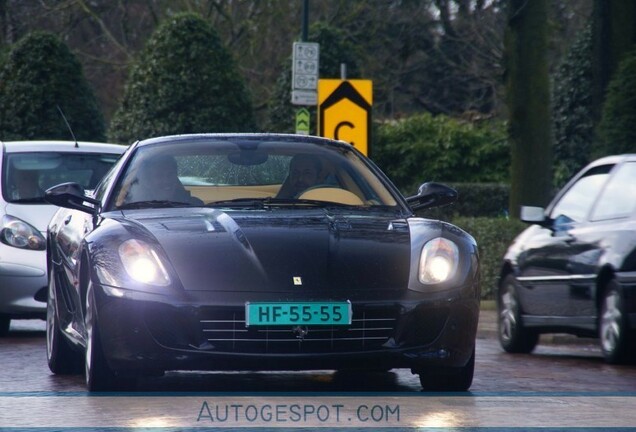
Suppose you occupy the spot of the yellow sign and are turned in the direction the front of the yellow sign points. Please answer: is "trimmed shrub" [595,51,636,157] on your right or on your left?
on your left

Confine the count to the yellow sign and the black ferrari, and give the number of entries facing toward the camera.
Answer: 2

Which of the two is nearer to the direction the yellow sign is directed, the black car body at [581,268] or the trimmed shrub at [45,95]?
the black car body

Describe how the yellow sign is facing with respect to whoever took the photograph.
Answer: facing the viewer

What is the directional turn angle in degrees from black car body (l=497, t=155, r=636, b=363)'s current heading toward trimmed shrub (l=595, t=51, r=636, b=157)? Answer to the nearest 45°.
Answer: approximately 45° to its right

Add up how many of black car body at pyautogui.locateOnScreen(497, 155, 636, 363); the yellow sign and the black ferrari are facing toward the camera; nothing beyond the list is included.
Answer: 2

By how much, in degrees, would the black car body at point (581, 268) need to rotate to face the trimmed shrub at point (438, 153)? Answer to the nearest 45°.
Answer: approximately 45° to its right

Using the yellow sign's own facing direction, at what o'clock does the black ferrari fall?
The black ferrari is roughly at 12 o'clock from the yellow sign.

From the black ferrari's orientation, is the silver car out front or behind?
behind

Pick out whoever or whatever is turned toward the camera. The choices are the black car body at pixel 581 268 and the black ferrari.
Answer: the black ferrari

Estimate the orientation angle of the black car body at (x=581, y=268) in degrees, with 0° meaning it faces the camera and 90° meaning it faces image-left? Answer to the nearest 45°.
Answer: approximately 135°
